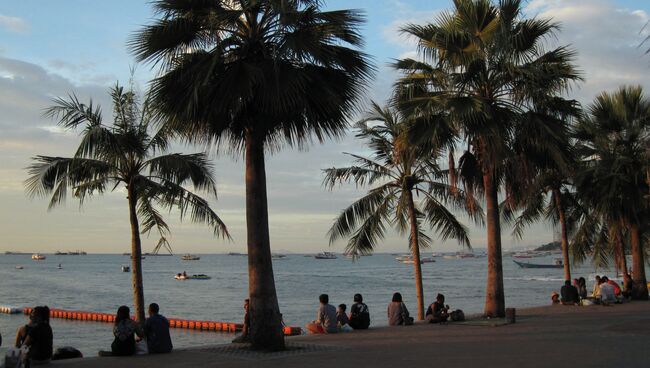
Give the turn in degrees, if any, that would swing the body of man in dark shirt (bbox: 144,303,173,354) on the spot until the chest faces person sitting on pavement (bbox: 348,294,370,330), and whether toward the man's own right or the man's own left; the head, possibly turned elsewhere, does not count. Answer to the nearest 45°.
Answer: approximately 90° to the man's own right

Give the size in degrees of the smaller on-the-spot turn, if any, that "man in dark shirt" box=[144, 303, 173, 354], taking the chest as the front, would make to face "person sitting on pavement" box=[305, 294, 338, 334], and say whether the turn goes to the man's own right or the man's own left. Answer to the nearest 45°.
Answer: approximately 90° to the man's own right

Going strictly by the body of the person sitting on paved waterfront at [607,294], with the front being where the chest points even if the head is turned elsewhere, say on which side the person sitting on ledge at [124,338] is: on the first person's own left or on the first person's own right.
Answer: on the first person's own left

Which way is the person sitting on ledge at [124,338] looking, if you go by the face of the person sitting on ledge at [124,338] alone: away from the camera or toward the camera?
away from the camera

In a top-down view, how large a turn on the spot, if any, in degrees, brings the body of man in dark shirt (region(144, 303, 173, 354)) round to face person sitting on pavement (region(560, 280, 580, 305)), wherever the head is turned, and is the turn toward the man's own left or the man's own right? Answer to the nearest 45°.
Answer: approximately 90° to the man's own right

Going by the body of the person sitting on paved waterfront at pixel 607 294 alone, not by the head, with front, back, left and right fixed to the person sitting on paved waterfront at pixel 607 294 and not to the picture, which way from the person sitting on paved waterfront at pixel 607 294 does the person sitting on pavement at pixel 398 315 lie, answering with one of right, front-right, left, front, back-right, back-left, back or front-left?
left

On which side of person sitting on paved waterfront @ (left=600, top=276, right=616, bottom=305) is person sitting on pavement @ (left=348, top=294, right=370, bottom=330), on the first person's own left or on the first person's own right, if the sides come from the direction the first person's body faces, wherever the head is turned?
on the first person's own left

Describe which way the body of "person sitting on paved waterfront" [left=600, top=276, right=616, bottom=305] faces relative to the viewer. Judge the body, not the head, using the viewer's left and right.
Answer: facing away from the viewer and to the left of the viewer

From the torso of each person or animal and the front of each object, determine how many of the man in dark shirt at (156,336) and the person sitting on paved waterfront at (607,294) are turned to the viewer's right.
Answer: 0

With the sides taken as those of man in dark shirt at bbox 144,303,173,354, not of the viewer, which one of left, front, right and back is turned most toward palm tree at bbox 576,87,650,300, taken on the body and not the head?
right

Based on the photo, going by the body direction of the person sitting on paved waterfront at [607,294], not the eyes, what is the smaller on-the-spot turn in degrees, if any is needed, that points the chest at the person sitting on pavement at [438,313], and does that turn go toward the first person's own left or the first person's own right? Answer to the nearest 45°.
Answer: approximately 90° to the first person's own left

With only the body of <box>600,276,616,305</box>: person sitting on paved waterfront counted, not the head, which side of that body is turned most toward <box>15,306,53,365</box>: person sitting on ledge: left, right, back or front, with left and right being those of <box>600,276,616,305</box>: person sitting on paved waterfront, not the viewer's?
left
